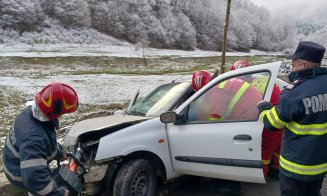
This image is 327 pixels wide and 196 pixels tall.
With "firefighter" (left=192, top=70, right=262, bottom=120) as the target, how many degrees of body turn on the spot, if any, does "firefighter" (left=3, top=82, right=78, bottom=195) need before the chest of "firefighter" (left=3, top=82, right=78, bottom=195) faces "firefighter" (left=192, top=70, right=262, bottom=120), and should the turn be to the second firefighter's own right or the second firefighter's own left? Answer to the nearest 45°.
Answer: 0° — they already face them

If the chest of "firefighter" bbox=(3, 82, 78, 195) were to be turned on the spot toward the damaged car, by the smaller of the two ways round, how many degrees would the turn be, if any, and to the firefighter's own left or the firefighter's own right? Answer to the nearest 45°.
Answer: approximately 45° to the firefighter's own left

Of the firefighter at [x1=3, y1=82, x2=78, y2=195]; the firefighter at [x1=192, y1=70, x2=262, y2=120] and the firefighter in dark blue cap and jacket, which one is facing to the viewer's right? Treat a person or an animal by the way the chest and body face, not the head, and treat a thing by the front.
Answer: the firefighter at [x1=3, y1=82, x2=78, y2=195]

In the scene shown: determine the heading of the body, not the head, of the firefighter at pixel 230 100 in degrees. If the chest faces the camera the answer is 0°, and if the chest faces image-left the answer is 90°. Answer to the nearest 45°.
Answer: approximately 90°

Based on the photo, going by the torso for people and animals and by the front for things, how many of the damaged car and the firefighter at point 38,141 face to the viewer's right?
1

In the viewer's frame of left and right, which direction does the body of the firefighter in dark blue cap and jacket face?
facing away from the viewer and to the left of the viewer

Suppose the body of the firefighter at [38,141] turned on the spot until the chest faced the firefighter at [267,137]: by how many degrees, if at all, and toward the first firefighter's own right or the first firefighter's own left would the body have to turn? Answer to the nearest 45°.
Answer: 0° — they already face them

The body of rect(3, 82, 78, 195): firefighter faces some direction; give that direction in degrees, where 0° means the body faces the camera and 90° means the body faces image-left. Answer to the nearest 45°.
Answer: approximately 270°

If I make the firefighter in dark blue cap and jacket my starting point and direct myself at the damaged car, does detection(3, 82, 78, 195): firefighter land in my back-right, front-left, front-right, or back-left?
front-left

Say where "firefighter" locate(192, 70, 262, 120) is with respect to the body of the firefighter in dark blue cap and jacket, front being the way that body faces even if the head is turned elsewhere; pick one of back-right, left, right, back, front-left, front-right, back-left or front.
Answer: front

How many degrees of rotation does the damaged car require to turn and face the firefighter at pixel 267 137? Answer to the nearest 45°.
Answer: approximately 135° to its left
